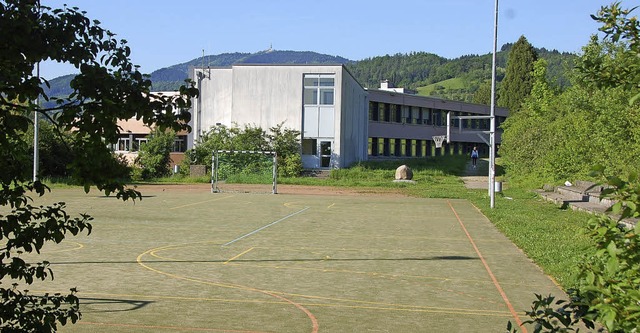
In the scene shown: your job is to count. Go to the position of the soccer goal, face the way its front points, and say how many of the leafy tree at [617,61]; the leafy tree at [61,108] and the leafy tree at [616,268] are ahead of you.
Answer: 3

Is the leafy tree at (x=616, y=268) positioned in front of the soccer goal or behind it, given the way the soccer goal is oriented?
in front

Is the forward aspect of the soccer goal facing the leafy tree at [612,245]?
yes

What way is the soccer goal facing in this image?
toward the camera

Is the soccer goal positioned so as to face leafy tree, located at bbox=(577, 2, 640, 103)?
yes

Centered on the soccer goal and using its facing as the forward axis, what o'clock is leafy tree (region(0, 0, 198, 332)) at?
The leafy tree is roughly at 12 o'clock from the soccer goal.
